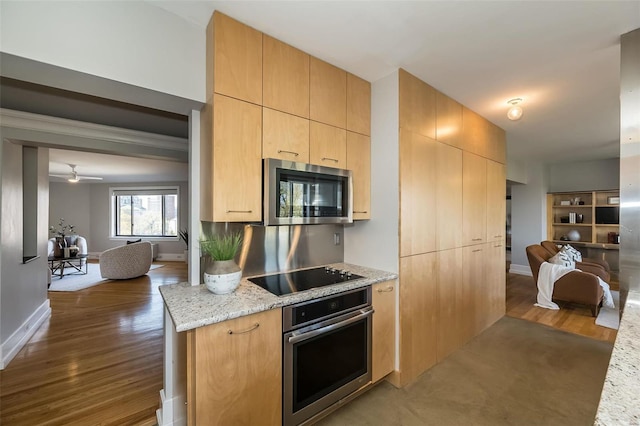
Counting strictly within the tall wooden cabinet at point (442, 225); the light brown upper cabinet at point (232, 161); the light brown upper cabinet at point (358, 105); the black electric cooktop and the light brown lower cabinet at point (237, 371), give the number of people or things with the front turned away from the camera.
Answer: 0

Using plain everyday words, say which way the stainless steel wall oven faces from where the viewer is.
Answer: facing the viewer and to the right of the viewer

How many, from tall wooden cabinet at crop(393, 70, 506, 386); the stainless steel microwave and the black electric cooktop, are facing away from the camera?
0

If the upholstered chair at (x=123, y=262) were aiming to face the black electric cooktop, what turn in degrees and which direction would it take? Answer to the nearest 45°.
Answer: approximately 135° to its left

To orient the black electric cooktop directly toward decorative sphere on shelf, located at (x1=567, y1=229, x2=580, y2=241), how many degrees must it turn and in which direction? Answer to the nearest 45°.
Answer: approximately 90° to its left

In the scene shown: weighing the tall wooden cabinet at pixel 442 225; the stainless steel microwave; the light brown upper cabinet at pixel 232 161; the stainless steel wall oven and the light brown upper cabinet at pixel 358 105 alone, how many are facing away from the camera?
0

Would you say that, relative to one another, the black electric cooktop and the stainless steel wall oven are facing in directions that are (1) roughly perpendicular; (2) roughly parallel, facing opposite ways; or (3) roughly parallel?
roughly parallel

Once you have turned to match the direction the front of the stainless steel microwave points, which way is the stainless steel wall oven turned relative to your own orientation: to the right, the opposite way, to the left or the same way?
the same way

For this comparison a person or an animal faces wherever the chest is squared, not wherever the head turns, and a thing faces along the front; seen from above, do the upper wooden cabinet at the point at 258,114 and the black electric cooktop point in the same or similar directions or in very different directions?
same or similar directions
